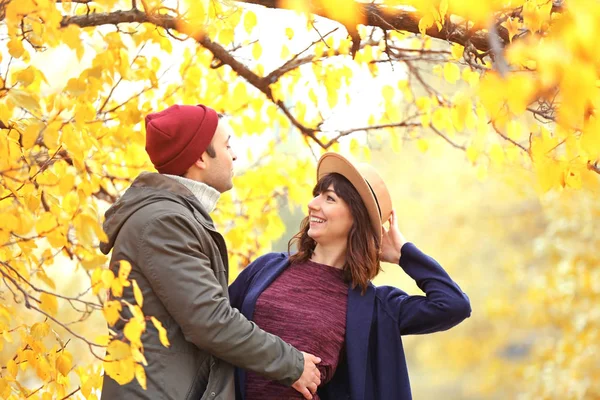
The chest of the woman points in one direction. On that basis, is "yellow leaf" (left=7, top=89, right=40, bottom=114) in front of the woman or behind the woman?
in front

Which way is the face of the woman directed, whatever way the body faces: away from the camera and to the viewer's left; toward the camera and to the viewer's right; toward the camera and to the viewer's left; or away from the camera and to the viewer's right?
toward the camera and to the viewer's left

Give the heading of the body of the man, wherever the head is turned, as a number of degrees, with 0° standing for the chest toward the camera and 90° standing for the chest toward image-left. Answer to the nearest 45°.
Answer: approximately 270°

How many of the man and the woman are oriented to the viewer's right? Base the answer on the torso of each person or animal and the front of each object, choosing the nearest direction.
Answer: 1

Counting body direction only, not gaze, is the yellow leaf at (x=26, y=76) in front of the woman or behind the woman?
in front

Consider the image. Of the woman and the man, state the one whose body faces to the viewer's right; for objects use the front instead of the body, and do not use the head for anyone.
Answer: the man

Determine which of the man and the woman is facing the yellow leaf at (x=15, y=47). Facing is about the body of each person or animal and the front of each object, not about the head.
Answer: the woman

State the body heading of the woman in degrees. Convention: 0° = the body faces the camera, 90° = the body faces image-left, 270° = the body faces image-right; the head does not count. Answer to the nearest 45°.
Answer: approximately 45°

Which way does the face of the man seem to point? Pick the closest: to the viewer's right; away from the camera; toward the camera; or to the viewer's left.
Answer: to the viewer's right
